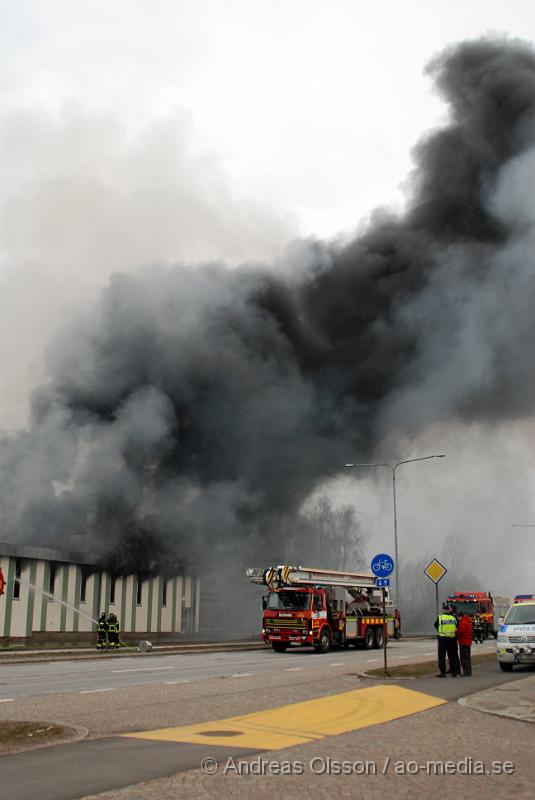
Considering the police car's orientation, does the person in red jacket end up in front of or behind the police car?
in front

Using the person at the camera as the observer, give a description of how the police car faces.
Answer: facing the viewer

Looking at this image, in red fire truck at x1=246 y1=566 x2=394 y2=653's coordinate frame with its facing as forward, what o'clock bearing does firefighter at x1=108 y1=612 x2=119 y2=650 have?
The firefighter is roughly at 2 o'clock from the red fire truck.

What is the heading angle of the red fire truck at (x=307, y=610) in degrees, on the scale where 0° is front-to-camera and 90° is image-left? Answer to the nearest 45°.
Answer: approximately 45°

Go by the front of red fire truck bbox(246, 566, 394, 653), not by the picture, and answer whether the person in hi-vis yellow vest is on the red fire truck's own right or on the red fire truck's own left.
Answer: on the red fire truck's own left

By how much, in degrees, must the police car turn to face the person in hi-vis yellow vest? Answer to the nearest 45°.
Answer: approximately 45° to its right

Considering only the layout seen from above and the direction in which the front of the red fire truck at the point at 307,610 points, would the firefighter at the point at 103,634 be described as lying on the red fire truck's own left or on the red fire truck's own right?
on the red fire truck's own right
